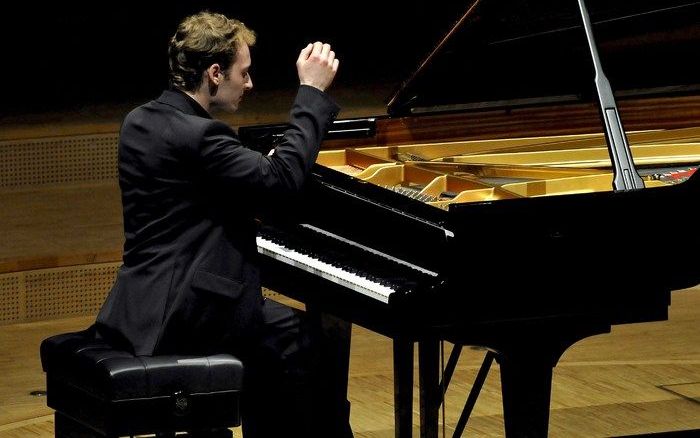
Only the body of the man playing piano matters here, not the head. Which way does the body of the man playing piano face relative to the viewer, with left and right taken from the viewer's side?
facing away from the viewer and to the right of the viewer

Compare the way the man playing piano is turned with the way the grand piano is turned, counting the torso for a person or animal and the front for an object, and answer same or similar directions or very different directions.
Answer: very different directions

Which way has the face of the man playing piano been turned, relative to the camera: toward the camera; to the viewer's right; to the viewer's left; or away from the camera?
to the viewer's right

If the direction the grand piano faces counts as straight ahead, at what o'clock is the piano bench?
The piano bench is roughly at 1 o'clock from the grand piano.

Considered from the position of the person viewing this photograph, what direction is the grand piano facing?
facing the viewer and to the left of the viewer

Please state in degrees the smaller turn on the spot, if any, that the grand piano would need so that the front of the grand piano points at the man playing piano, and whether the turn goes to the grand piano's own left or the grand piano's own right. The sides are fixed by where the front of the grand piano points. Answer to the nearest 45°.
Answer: approximately 45° to the grand piano's own right

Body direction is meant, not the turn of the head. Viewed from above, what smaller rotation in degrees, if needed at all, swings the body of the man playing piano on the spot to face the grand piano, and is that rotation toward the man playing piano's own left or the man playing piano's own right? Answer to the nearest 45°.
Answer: approximately 45° to the man playing piano's own right
